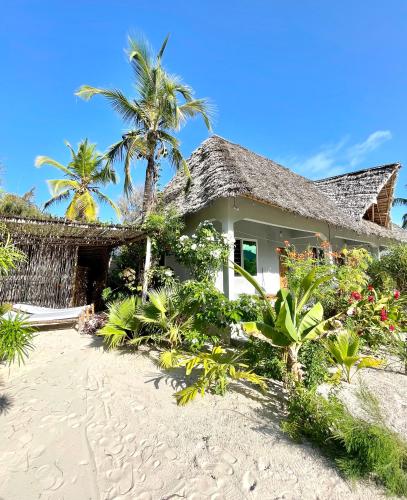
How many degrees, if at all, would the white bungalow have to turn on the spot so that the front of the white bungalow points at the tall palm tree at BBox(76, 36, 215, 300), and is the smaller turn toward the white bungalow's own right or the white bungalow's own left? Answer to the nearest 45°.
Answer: approximately 90° to the white bungalow's own right

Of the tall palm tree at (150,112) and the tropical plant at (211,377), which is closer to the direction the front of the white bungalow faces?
the tropical plant

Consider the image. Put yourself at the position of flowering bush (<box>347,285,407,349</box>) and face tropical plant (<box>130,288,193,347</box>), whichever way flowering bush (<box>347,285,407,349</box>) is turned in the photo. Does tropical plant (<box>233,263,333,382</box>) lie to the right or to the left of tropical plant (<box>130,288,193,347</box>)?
left

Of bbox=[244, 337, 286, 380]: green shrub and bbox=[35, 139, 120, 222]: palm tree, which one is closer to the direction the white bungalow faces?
the green shrub

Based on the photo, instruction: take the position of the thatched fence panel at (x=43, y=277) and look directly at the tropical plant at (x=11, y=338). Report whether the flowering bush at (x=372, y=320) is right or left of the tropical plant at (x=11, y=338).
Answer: left

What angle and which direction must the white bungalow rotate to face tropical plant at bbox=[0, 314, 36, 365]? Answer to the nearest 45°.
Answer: approximately 45° to its right
